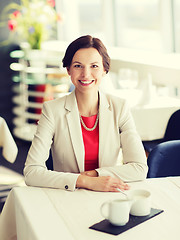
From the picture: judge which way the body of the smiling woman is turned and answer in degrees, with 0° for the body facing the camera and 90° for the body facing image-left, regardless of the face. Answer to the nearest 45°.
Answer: approximately 0°

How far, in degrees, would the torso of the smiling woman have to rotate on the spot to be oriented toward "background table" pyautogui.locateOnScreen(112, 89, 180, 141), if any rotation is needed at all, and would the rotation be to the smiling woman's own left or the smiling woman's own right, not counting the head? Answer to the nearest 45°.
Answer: approximately 135° to the smiling woman's own left

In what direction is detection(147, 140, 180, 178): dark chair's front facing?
toward the camera

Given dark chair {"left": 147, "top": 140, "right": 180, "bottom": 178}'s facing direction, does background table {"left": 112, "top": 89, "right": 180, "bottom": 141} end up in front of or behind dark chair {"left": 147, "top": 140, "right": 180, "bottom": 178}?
behind

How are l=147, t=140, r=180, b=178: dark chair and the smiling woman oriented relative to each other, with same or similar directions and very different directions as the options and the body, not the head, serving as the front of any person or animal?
same or similar directions

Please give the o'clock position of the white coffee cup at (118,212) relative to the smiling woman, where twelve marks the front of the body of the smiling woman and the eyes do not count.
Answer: The white coffee cup is roughly at 12 o'clock from the smiling woman.

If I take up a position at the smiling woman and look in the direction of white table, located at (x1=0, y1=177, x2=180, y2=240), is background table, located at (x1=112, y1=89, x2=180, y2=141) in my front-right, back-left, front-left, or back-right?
back-left

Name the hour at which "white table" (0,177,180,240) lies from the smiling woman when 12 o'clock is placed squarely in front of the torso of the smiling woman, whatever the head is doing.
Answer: The white table is roughly at 12 o'clock from the smiling woman.

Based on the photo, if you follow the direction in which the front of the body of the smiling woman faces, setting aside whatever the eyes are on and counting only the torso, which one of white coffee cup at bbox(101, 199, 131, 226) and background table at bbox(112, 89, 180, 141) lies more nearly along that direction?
the white coffee cup

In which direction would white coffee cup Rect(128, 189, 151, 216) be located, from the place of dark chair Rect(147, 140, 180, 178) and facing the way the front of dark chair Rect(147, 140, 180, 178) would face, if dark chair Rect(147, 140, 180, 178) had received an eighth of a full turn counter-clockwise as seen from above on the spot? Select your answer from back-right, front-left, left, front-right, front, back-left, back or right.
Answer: front-right

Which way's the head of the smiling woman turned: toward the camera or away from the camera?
toward the camera
